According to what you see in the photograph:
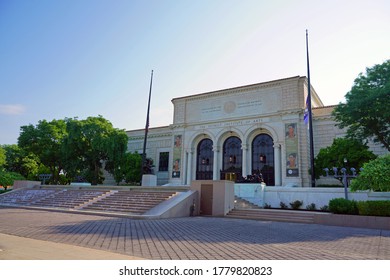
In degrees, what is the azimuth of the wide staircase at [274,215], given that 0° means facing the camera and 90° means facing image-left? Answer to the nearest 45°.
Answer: approximately 45°

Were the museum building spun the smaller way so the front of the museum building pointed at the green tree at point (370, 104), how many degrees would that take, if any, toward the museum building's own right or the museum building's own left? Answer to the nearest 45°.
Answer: approximately 90° to the museum building's own left

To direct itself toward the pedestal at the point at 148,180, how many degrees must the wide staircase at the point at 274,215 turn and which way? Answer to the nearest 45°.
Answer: approximately 90° to its right

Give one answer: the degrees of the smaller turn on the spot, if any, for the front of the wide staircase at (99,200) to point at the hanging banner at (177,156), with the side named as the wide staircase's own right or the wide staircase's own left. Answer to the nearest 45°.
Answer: approximately 180°

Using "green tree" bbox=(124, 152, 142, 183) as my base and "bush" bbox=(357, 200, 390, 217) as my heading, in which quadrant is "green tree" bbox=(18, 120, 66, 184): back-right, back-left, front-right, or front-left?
back-right

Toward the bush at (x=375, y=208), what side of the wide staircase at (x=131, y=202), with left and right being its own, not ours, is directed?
left

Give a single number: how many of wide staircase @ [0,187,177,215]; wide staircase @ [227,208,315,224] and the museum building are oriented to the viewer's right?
0

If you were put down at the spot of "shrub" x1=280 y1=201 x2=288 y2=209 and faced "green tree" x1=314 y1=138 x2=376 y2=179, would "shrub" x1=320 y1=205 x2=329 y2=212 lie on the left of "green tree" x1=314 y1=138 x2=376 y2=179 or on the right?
right

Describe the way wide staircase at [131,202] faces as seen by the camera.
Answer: facing the viewer and to the left of the viewer

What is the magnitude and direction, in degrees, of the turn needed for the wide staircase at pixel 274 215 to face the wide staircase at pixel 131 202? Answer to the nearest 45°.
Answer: approximately 45° to its right

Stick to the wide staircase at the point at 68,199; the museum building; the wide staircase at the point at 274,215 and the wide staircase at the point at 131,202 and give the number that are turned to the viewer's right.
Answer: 0

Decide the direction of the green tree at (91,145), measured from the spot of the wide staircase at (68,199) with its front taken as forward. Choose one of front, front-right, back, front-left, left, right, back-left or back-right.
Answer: back-right
